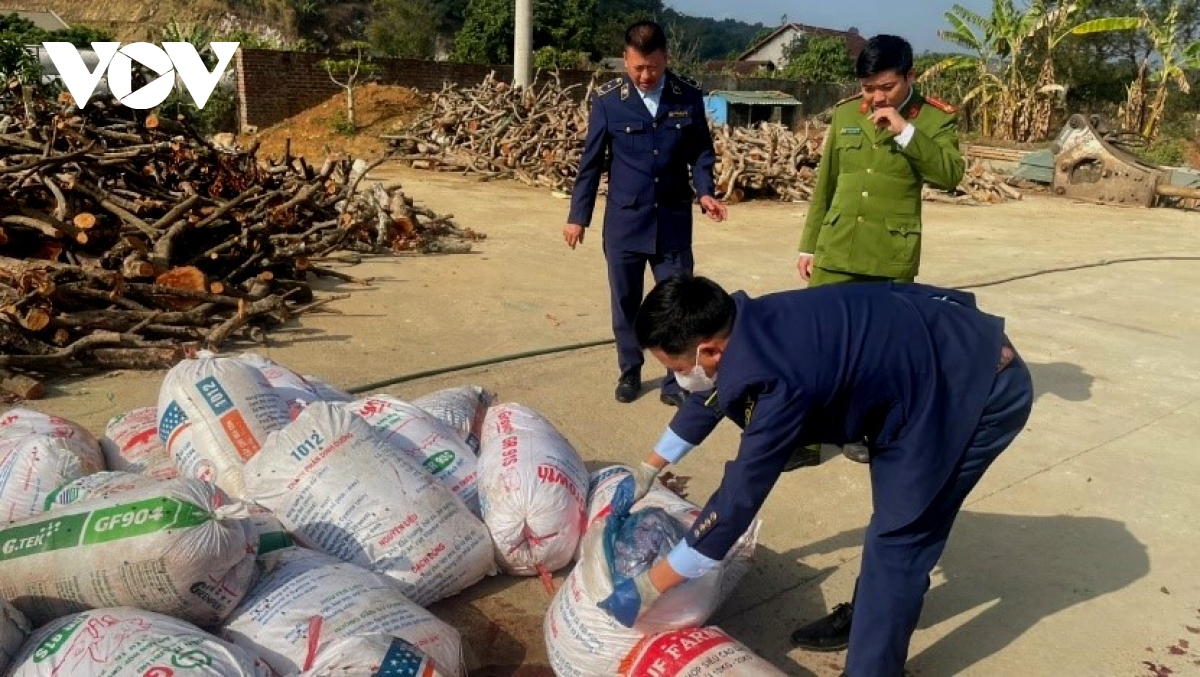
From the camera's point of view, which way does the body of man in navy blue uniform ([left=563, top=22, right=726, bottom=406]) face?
toward the camera

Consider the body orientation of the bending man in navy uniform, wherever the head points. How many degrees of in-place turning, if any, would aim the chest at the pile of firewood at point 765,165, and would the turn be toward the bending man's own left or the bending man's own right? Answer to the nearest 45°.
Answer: approximately 90° to the bending man's own right

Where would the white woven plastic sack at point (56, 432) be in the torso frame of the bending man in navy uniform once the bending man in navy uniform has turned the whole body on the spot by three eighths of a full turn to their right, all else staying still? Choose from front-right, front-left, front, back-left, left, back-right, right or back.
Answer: back-left

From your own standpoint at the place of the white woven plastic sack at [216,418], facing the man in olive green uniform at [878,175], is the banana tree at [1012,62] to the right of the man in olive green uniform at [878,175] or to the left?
left

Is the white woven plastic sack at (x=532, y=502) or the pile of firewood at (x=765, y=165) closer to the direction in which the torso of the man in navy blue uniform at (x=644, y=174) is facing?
the white woven plastic sack

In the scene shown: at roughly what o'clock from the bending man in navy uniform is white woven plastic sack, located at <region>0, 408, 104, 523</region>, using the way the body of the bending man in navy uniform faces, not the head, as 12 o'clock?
The white woven plastic sack is roughly at 12 o'clock from the bending man in navy uniform.

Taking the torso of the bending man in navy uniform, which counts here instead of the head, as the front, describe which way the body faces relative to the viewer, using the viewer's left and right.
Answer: facing to the left of the viewer

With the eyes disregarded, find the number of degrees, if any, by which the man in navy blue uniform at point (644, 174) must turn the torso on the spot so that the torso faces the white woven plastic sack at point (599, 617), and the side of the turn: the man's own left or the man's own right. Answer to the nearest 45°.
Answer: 0° — they already face it

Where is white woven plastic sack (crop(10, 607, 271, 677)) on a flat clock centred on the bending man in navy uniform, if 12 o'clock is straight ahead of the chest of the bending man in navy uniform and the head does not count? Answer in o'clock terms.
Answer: The white woven plastic sack is roughly at 11 o'clock from the bending man in navy uniform.

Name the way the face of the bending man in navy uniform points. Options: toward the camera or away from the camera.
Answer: toward the camera

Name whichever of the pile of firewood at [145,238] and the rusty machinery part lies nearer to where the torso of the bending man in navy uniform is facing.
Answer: the pile of firewood

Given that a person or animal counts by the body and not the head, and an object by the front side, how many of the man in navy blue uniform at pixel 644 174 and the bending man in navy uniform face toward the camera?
1

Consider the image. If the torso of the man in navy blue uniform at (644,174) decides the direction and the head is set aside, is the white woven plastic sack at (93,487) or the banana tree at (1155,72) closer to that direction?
the white woven plastic sack

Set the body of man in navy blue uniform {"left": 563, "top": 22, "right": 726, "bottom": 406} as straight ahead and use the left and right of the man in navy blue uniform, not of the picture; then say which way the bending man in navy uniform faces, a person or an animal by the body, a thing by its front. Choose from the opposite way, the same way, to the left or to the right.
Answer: to the right

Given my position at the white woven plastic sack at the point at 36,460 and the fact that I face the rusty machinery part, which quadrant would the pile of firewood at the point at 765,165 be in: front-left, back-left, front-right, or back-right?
front-left

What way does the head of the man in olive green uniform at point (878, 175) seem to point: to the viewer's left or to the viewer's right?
to the viewer's left

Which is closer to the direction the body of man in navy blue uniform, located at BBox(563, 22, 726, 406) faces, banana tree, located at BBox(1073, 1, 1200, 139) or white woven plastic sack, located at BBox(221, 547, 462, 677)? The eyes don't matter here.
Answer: the white woven plastic sack

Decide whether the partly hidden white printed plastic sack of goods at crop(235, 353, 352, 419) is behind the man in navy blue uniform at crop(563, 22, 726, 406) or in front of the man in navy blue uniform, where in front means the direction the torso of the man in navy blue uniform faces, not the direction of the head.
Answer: in front

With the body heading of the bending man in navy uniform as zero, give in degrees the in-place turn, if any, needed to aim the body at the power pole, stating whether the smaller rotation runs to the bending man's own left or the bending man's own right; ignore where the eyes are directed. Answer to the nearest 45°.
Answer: approximately 90° to the bending man's own right

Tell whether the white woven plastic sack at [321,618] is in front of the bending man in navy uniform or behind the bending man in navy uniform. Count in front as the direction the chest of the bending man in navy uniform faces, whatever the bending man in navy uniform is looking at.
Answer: in front
